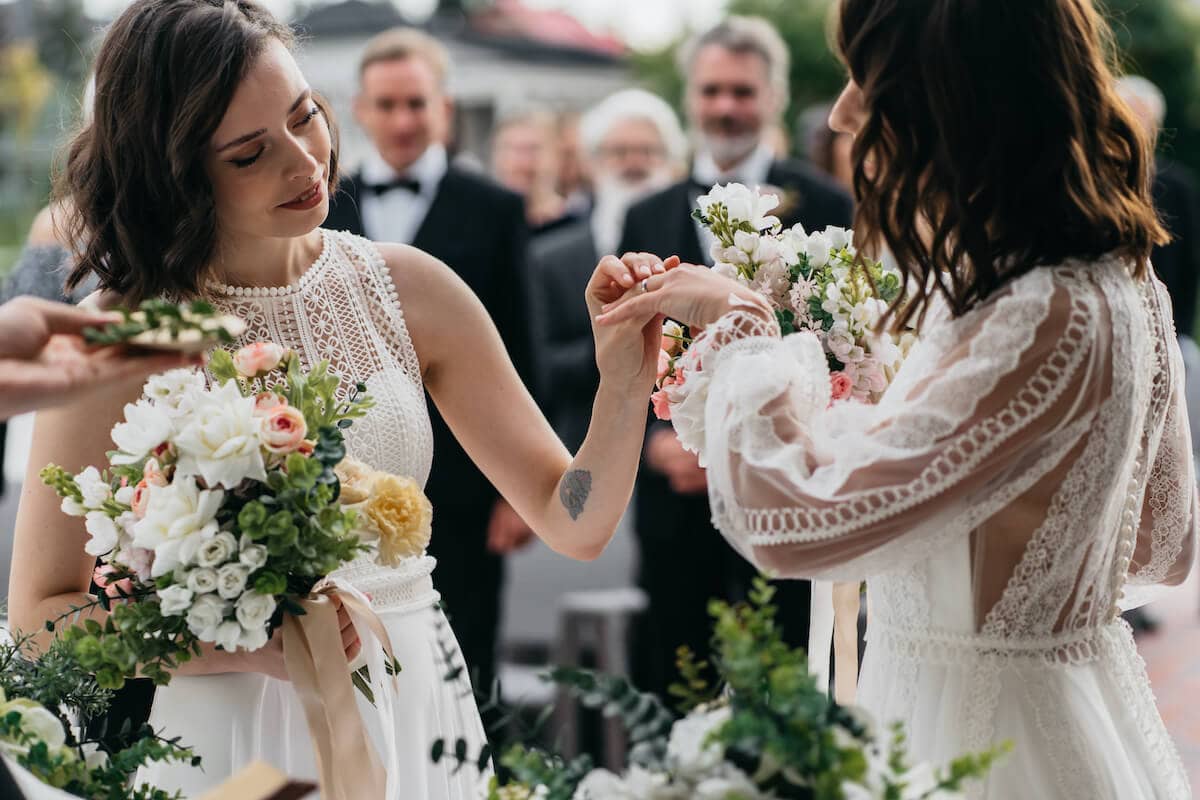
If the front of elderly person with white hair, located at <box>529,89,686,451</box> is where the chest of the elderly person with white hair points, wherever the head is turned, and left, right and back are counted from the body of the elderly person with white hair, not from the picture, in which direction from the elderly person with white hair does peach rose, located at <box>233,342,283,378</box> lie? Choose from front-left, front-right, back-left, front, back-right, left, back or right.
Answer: front

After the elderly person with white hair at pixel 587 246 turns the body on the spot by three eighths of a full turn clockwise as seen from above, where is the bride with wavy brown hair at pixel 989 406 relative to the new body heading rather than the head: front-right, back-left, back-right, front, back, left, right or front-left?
back-left

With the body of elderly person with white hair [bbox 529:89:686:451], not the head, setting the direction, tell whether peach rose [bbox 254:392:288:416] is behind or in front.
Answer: in front

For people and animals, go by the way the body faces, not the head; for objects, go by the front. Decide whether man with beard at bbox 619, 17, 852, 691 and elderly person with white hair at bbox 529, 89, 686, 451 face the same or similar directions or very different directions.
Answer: same or similar directions

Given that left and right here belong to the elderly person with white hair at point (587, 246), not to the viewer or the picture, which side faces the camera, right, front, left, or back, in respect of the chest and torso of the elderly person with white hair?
front

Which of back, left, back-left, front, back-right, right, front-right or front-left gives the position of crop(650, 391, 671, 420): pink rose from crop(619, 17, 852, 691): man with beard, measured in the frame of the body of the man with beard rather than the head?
front

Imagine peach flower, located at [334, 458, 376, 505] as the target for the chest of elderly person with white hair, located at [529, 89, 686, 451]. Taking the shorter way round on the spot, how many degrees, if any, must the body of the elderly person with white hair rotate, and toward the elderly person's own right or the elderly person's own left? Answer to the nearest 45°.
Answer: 0° — they already face it

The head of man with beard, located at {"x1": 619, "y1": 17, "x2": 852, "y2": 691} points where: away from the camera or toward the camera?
toward the camera

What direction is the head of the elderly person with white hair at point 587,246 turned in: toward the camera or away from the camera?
toward the camera

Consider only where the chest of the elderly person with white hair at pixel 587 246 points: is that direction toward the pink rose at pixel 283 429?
yes

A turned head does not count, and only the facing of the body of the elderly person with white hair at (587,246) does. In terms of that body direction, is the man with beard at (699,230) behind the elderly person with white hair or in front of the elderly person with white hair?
in front

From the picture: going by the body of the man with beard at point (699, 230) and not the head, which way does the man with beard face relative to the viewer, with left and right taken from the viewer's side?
facing the viewer

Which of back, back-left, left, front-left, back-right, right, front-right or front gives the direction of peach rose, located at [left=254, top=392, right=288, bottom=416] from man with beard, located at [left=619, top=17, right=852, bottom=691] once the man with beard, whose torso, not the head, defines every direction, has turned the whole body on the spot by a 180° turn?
back

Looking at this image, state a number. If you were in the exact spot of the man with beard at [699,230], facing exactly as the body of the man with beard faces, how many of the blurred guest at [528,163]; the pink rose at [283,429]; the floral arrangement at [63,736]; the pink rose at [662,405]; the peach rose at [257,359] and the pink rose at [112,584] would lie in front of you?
5

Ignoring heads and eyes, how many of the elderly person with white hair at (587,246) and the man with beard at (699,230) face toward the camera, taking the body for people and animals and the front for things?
2

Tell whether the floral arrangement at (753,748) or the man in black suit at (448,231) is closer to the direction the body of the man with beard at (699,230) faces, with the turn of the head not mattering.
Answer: the floral arrangement

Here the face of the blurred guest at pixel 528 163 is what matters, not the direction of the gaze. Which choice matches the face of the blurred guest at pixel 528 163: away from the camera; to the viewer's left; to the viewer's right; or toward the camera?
toward the camera

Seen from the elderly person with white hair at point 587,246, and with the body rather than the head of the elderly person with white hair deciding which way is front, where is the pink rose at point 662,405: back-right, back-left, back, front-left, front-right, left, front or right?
front
